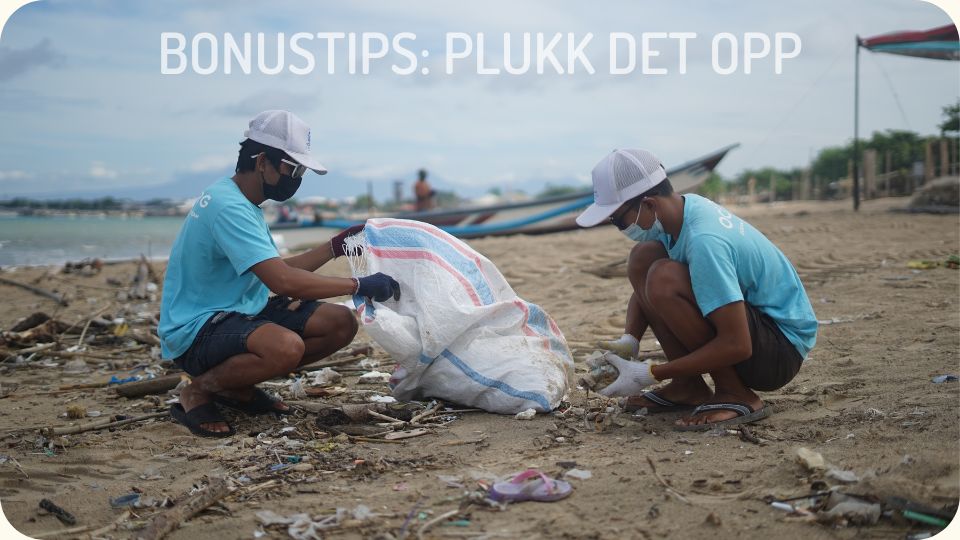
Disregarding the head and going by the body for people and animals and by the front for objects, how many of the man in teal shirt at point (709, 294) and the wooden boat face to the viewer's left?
1

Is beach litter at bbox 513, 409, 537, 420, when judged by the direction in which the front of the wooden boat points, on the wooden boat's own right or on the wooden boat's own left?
on the wooden boat's own right

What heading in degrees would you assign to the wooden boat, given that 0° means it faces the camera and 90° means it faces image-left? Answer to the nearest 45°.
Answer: approximately 270°

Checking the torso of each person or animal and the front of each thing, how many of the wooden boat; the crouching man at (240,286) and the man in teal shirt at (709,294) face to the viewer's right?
2

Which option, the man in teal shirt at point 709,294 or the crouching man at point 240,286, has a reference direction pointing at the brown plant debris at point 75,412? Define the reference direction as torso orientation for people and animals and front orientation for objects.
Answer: the man in teal shirt

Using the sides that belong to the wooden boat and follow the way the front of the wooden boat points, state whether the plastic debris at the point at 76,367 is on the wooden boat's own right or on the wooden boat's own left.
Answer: on the wooden boat's own right

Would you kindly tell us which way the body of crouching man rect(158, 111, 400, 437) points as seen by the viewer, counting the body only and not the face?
to the viewer's right

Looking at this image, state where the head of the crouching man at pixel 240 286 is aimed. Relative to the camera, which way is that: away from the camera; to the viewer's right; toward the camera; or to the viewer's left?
to the viewer's right

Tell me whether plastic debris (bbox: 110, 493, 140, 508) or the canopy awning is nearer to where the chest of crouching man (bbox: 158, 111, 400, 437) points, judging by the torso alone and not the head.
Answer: the canopy awning

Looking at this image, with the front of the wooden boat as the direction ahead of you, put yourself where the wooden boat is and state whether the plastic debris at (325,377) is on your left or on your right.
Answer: on your right

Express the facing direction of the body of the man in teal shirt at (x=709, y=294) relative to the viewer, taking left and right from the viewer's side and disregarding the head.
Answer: facing to the left of the viewer

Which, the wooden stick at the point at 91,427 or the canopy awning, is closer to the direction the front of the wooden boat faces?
the canopy awning

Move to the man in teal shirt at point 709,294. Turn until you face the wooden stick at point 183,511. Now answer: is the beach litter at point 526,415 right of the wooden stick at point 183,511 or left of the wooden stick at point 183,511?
right

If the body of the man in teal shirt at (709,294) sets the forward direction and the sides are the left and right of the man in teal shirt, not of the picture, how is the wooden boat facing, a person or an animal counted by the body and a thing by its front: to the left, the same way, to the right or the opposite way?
the opposite way
